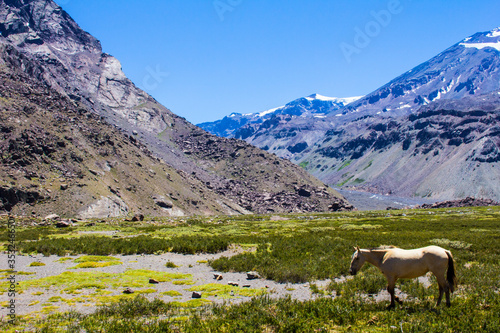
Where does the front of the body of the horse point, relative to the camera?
to the viewer's left

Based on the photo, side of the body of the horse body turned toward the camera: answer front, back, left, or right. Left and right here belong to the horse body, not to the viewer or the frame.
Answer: left
